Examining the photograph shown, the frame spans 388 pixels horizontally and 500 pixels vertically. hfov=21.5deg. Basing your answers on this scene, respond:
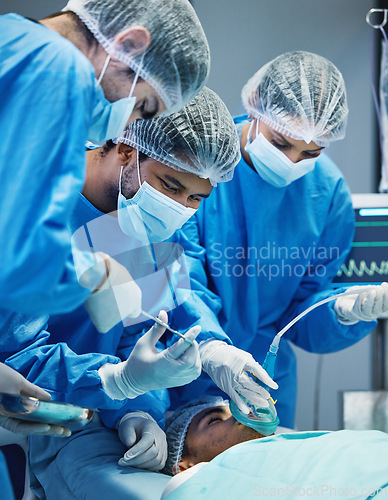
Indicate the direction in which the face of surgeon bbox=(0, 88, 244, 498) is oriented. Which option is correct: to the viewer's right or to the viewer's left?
to the viewer's right

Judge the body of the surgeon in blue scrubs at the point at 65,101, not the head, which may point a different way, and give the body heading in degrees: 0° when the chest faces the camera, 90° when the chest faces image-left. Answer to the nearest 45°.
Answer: approximately 270°

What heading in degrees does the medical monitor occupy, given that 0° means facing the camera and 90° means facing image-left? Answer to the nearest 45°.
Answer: approximately 0°

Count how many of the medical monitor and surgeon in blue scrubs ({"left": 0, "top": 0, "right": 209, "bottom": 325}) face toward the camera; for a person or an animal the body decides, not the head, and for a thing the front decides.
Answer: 1

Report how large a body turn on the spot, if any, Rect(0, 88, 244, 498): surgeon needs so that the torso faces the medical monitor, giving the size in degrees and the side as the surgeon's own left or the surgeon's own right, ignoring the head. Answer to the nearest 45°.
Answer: approximately 90° to the surgeon's own left

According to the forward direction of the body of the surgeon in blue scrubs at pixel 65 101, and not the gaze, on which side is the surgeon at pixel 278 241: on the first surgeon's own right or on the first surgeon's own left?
on the first surgeon's own left

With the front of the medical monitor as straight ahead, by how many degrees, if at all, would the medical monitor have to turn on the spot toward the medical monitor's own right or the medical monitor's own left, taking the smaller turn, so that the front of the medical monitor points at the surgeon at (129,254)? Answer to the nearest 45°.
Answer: approximately 45° to the medical monitor's own right
